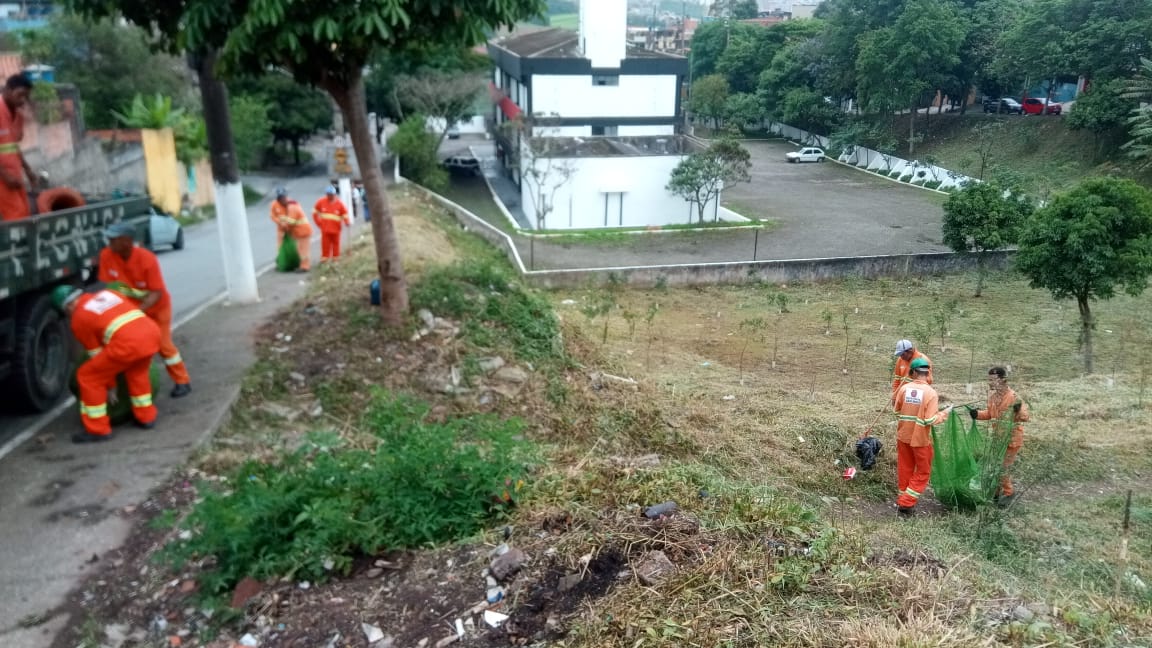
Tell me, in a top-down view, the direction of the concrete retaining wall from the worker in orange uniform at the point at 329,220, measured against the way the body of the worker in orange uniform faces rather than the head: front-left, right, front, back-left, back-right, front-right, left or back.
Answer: left

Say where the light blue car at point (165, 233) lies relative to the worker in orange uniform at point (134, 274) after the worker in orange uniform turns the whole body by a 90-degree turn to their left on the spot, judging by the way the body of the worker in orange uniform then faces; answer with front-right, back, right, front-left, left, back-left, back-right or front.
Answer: back-left

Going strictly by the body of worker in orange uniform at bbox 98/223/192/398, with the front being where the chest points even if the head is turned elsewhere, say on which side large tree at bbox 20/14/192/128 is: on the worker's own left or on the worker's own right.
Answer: on the worker's own right

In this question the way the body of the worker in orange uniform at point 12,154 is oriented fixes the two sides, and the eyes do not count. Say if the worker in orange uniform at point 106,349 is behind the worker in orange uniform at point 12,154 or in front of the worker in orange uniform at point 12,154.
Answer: in front

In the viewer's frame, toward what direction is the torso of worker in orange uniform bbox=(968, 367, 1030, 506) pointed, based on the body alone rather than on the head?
to the viewer's left

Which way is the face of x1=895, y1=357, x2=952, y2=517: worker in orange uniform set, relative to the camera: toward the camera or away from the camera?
away from the camera

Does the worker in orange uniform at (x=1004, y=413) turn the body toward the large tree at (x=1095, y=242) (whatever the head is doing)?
no

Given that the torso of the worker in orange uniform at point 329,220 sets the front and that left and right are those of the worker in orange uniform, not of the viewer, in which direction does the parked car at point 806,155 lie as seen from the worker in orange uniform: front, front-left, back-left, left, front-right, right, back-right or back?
left

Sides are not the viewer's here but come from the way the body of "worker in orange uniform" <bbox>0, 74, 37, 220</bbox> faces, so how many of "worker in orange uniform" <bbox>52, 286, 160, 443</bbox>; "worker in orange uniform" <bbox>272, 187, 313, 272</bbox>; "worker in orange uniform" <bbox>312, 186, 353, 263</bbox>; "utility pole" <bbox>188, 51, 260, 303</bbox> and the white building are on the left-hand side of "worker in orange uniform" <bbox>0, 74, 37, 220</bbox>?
4

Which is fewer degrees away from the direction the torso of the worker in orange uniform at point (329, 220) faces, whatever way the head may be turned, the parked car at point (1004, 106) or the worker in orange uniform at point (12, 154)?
the worker in orange uniform

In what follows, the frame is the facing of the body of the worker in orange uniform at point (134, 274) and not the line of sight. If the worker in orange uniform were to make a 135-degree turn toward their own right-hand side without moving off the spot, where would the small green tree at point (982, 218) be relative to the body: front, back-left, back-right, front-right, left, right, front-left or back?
right

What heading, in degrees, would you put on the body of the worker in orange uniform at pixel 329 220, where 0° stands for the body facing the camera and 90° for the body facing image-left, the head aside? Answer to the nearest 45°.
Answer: approximately 0°

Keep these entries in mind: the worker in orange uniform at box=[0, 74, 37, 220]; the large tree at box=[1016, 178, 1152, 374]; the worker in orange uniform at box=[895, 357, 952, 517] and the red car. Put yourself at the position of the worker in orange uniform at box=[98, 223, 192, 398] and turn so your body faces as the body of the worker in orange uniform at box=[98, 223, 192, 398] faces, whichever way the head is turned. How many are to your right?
1
